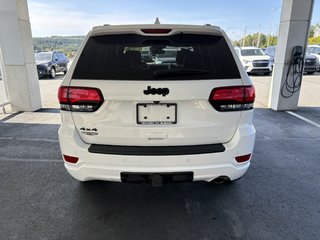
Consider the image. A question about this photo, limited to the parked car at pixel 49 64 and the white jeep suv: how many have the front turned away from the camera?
1

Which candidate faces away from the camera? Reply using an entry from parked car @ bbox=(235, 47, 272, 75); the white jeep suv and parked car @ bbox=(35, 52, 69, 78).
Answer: the white jeep suv

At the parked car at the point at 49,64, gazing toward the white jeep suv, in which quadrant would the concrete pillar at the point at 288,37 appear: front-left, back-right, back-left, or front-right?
front-left

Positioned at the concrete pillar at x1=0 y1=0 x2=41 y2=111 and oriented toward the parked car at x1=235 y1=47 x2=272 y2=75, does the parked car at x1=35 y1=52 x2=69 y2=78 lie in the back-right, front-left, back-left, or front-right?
front-left

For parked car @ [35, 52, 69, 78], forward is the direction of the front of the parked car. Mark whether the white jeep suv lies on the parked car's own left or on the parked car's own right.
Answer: on the parked car's own left

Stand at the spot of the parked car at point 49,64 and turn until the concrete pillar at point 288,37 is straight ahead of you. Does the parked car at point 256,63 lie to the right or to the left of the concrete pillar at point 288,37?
left

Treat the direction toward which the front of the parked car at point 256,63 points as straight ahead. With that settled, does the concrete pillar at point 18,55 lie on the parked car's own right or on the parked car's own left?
on the parked car's own right

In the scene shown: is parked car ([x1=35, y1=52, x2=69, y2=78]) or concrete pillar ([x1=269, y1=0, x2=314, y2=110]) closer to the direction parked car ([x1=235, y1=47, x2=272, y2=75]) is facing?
the concrete pillar

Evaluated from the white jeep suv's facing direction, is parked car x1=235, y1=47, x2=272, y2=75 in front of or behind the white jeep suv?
in front

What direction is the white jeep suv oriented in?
away from the camera

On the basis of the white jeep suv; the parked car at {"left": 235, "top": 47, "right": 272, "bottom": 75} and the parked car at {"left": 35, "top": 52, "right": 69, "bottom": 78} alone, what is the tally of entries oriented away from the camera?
1

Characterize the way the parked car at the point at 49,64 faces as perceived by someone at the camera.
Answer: facing the viewer and to the left of the viewer

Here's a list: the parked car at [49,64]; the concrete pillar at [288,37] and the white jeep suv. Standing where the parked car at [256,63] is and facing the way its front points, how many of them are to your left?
0

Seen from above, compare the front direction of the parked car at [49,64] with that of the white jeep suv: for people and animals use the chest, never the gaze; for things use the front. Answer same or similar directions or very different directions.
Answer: very different directions

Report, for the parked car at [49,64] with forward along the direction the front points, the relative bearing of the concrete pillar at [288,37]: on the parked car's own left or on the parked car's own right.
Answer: on the parked car's own left

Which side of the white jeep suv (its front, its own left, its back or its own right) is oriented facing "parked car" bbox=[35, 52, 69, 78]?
front

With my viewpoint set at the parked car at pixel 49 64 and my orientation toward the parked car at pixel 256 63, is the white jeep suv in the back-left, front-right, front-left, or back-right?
front-right

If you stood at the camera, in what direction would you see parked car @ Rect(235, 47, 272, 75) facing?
facing the viewer and to the right of the viewer

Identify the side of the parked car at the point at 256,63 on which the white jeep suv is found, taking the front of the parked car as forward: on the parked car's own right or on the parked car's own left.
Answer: on the parked car's own right

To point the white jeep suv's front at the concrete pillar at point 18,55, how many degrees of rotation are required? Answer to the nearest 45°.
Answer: approximately 45° to its left
